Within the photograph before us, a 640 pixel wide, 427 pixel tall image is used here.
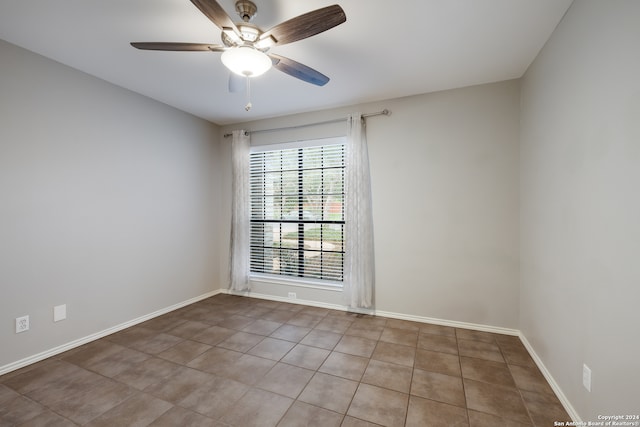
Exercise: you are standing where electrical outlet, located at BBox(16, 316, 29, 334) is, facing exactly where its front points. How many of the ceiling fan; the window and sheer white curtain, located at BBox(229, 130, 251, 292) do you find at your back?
0

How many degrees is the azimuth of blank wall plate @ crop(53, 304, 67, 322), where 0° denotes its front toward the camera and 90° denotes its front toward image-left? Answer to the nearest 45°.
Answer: approximately 315°

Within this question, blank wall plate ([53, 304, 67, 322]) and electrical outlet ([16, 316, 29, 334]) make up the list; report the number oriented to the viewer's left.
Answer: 0

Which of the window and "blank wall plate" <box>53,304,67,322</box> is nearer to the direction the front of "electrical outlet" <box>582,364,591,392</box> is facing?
the blank wall plate

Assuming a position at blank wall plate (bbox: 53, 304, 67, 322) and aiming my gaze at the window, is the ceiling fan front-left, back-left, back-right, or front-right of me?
front-right

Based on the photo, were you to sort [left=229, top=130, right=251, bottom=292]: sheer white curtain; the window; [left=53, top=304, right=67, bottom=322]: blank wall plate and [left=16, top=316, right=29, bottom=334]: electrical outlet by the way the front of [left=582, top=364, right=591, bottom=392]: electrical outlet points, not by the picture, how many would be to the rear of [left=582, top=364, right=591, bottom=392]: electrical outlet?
0

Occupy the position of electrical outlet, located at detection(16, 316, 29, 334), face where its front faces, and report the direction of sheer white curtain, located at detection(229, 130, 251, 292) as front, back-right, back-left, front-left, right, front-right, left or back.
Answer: front-left

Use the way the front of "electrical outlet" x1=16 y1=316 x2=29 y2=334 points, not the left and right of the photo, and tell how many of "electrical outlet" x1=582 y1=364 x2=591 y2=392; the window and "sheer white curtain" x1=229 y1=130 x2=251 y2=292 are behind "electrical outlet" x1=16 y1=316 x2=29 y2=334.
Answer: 0

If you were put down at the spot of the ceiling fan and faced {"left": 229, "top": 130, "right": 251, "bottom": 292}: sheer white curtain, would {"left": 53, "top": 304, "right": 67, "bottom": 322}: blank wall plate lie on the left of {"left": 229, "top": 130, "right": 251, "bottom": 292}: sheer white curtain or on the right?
left

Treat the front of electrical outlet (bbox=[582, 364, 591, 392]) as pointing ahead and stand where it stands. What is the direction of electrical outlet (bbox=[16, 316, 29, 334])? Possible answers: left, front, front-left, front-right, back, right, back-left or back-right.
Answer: front

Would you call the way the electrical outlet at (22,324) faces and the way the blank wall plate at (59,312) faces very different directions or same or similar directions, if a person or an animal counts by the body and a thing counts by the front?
same or similar directions

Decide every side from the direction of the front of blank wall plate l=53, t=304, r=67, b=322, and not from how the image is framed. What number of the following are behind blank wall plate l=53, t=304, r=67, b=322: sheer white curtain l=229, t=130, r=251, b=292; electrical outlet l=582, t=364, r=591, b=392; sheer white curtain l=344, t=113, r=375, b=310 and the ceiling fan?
0

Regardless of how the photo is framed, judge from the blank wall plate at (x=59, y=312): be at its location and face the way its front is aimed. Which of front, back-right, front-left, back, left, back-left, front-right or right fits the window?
front-left

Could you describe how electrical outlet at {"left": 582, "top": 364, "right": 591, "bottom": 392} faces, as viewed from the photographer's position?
facing the viewer and to the left of the viewer

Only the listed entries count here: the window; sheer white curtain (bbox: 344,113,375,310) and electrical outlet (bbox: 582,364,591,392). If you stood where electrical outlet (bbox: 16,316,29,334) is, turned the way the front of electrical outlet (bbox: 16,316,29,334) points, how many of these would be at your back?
0

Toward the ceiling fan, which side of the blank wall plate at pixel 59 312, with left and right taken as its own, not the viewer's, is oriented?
front

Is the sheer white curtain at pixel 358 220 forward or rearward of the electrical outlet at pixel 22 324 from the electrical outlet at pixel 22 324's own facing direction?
forward

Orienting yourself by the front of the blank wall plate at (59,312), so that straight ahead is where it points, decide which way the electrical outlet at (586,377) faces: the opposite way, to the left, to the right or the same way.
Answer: the opposite way

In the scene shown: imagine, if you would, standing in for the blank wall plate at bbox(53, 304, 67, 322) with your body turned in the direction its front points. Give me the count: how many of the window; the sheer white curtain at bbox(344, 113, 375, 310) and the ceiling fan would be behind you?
0

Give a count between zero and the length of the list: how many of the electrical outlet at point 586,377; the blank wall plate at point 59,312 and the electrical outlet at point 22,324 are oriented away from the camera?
0

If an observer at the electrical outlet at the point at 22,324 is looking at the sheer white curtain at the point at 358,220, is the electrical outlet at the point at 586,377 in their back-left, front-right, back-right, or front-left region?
front-right

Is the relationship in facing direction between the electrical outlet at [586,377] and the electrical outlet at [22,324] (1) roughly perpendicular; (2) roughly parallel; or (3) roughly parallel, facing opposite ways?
roughly parallel, facing opposite ways
